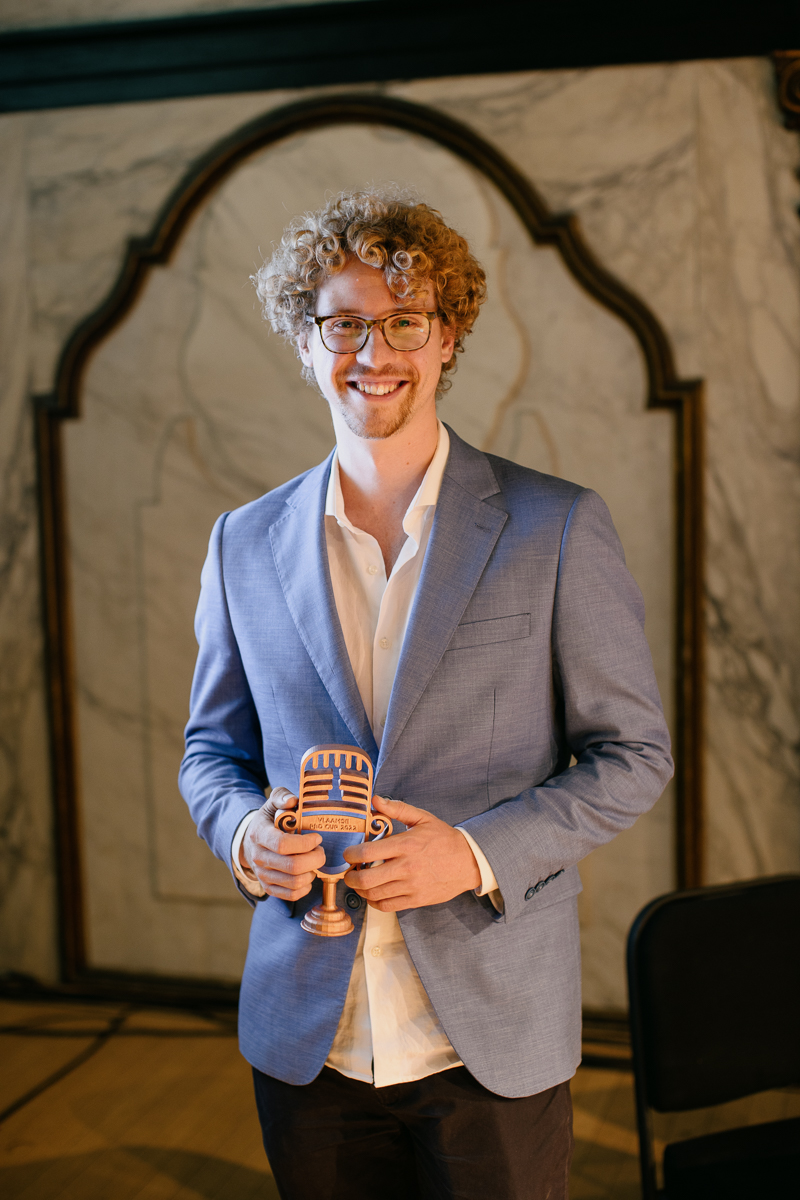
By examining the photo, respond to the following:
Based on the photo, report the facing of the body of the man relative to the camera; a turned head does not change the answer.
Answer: toward the camera

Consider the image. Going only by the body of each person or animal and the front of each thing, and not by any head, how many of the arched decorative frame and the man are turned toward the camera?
2

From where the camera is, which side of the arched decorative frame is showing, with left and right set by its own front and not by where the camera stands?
front

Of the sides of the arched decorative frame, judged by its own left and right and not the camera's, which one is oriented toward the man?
front

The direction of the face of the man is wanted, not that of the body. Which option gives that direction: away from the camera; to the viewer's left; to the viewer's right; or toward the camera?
toward the camera

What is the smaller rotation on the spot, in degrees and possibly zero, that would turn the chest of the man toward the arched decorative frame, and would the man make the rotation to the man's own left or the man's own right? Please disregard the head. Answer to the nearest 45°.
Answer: approximately 180°

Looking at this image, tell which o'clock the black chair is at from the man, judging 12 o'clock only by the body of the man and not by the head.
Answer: The black chair is roughly at 8 o'clock from the man.

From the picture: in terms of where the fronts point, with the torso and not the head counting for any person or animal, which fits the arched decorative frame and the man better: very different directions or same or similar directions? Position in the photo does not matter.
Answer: same or similar directions
